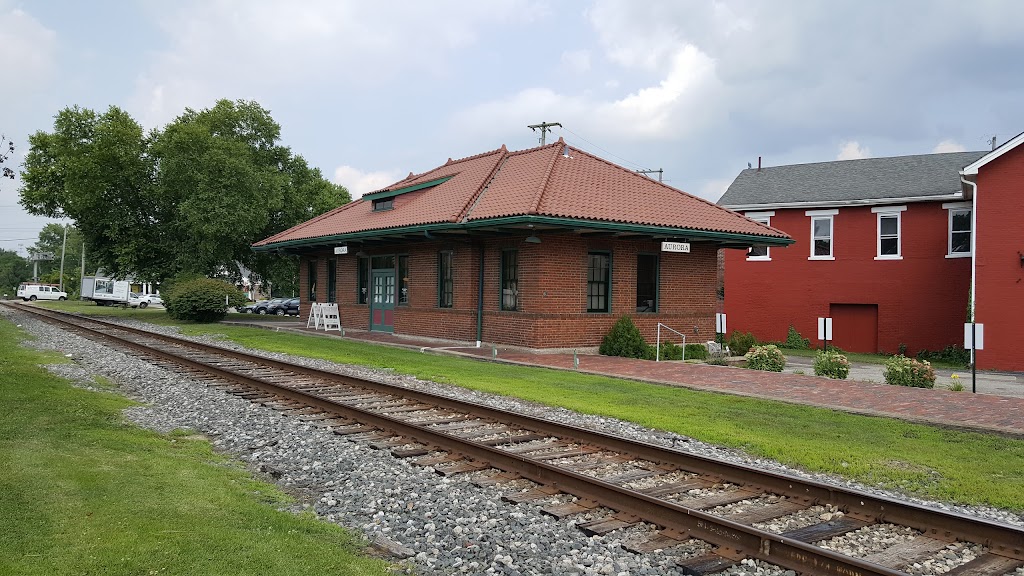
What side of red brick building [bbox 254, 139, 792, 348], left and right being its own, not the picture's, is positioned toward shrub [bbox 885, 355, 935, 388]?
left

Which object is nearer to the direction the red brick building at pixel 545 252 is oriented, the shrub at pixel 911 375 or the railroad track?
the railroad track

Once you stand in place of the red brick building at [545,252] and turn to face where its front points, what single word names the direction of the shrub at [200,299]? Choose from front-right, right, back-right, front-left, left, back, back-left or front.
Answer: right

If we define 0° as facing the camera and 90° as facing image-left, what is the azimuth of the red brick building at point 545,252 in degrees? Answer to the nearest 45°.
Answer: approximately 45°

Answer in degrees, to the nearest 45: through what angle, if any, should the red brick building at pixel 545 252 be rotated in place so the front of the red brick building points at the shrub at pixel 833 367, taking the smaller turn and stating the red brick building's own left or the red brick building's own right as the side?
approximately 90° to the red brick building's own left

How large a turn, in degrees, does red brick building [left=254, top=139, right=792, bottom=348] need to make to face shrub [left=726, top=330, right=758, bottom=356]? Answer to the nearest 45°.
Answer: approximately 135° to its left

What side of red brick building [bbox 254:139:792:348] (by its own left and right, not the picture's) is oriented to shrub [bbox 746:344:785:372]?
left

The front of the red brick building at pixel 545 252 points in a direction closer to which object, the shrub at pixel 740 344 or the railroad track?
the railroad track

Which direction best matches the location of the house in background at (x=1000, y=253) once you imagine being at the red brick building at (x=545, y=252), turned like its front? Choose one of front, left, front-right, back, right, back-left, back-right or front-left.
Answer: back-left

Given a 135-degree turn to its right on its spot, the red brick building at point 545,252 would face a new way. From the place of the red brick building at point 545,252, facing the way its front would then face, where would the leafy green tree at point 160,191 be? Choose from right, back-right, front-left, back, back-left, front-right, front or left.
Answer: front-left

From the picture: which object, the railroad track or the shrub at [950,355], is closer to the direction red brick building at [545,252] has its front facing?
the railroad track

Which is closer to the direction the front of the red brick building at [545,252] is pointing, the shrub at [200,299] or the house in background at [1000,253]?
the shrub
